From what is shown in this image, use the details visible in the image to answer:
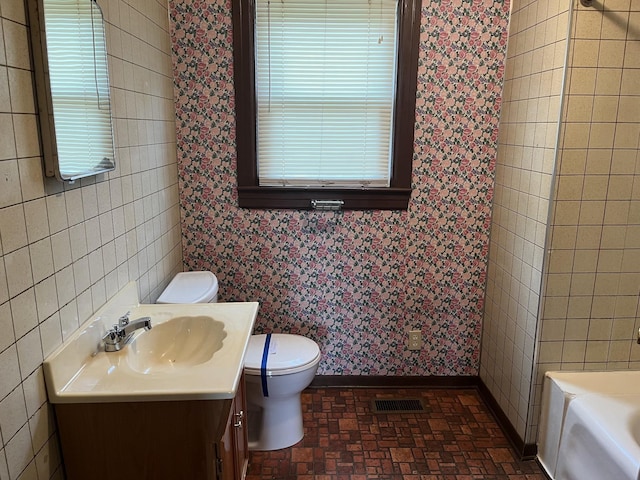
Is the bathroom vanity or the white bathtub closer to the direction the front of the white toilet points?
the white bathtub

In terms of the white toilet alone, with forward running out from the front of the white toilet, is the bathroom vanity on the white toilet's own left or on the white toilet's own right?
on the white toilet's own right

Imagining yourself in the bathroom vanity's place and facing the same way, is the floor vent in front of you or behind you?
in front

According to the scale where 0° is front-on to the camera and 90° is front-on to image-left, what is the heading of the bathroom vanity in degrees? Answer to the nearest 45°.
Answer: approximately 270°

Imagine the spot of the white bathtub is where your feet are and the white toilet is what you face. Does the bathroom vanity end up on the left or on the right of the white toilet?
left

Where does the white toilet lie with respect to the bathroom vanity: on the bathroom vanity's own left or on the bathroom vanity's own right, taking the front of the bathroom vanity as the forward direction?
on the bathroom vanity's own left

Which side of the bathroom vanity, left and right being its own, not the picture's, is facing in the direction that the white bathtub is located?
front

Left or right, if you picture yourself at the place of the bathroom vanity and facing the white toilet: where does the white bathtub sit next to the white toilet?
right
